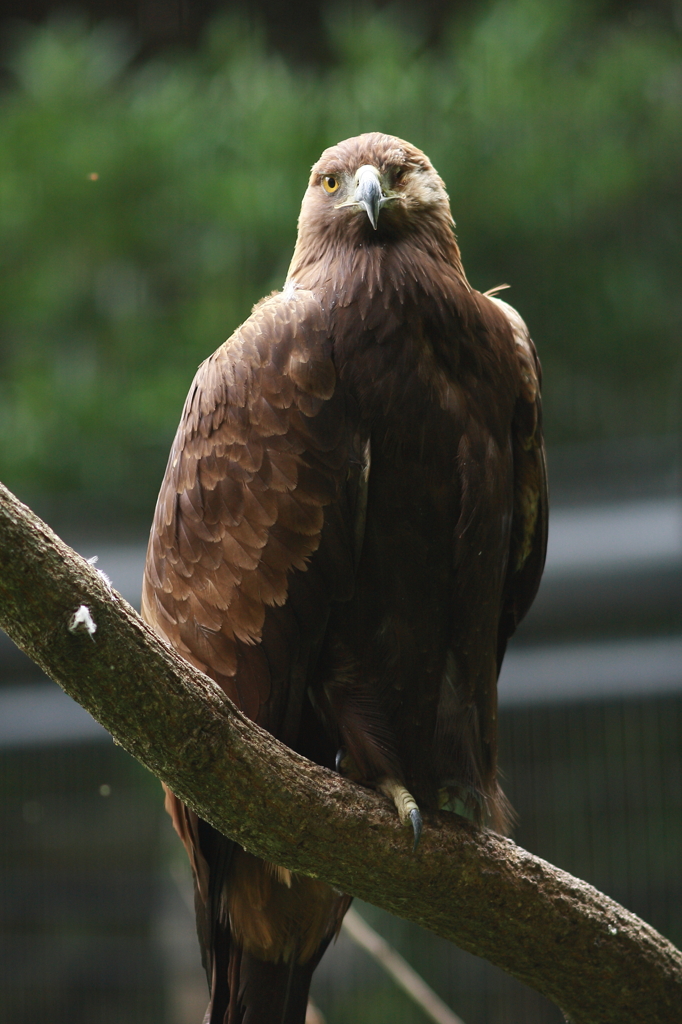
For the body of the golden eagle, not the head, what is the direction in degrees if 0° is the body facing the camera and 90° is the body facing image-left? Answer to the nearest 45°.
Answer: approximately 315°
